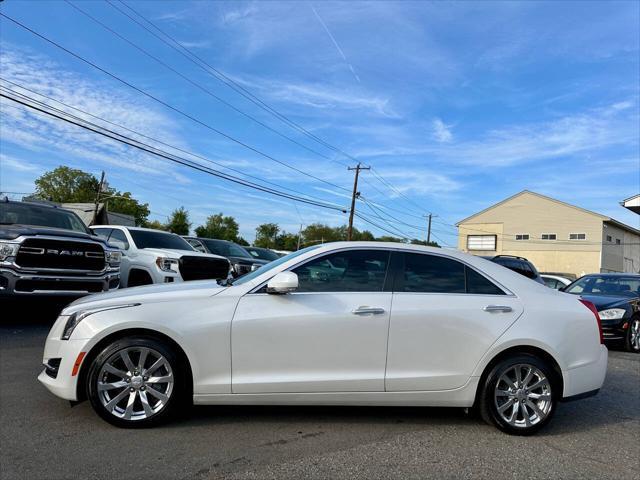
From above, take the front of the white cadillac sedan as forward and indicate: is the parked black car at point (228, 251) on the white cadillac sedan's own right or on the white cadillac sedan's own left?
on the white cadillac sedan's own right

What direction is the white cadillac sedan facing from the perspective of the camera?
to the viewer's left

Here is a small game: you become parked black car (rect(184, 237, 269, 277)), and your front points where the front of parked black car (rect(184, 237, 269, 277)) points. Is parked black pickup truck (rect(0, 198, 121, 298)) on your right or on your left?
on your right

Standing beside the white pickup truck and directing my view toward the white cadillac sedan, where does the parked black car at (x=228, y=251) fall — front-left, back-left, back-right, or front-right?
back-left

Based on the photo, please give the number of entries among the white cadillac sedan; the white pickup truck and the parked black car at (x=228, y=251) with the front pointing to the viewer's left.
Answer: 1

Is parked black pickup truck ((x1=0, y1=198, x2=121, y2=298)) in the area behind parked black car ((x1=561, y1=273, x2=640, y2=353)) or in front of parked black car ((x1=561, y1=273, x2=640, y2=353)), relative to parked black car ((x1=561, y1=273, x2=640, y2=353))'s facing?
in front

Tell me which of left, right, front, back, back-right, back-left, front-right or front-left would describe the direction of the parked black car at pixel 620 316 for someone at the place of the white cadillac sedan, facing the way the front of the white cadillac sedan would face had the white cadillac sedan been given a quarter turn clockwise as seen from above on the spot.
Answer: front-right

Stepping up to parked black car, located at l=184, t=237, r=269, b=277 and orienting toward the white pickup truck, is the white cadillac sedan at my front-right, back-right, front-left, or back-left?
front-left

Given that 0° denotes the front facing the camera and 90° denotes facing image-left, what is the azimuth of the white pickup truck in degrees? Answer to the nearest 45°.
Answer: approximately 315°

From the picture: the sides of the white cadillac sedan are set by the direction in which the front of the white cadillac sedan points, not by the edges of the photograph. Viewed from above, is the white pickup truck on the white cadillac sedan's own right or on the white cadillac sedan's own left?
on the white cadillac sedan's own right

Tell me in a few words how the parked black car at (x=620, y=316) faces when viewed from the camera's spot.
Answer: facing the viewer and to the left of the viewer
